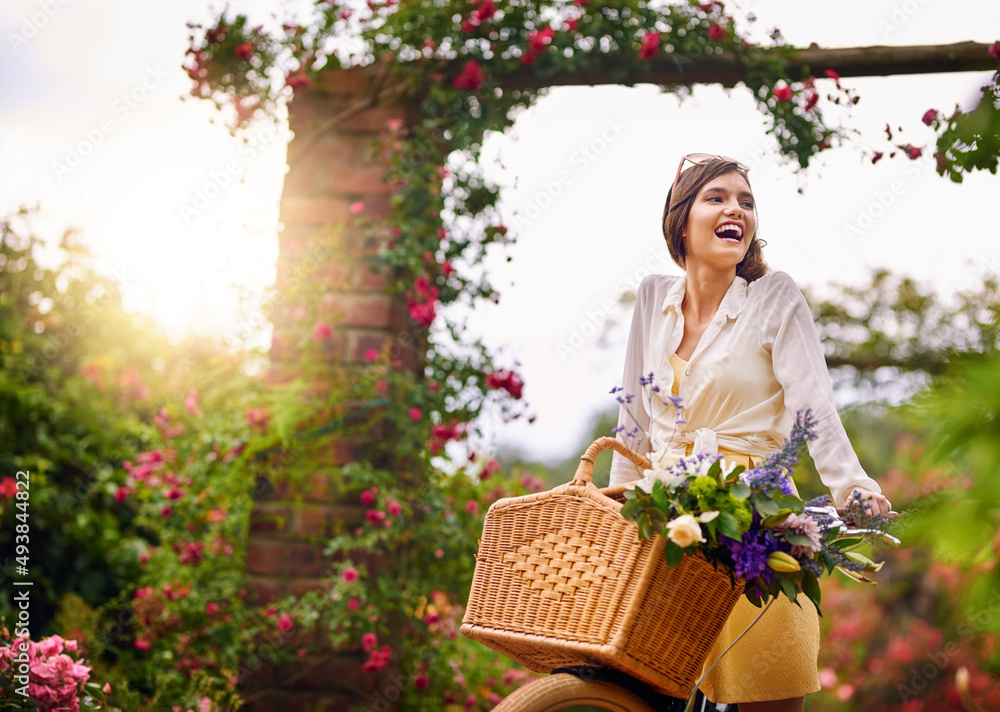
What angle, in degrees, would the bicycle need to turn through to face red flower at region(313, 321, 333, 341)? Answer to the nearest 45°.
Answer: approximately 90° to its right

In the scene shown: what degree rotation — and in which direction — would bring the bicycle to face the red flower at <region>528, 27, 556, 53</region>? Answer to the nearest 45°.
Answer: approximately 135° to its right

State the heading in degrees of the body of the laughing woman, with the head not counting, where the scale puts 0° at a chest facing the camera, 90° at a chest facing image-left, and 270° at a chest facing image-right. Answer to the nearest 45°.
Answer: approximately 45°

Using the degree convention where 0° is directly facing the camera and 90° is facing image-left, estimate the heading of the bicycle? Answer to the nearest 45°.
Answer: approximately 45°

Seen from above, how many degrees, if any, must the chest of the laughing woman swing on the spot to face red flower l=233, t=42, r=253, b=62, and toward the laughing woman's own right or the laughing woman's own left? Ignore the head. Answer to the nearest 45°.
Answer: approximately 90° to the laughing woman's own right

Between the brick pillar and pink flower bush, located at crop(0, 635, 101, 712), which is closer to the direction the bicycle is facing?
the pink flower bush
